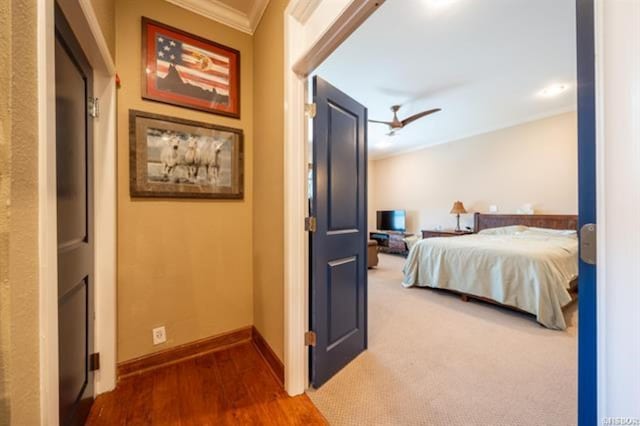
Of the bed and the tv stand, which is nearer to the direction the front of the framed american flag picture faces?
the bed

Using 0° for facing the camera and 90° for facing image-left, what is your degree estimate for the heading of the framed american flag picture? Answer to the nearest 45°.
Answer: approximately 315°

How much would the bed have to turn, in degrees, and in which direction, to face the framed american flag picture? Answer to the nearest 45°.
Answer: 0° — it already faces it

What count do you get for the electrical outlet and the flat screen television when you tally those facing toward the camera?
2

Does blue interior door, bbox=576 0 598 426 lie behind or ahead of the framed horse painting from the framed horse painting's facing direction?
ahead

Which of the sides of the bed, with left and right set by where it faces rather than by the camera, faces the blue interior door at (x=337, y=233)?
front

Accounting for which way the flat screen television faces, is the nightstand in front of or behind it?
in front

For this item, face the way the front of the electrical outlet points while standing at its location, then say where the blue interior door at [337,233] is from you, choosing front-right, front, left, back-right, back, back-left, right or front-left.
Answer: front-left

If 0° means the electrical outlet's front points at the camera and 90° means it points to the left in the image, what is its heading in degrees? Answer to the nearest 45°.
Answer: approximately 0°
